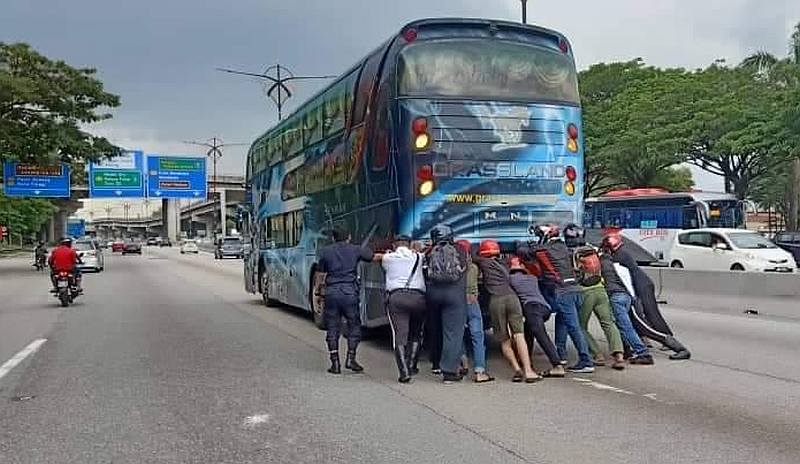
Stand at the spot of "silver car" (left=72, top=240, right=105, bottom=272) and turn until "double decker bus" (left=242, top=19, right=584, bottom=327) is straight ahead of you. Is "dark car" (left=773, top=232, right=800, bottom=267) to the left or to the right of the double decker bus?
left

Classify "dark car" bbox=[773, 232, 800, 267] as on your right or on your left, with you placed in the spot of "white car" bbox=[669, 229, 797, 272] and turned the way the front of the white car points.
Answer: on your left

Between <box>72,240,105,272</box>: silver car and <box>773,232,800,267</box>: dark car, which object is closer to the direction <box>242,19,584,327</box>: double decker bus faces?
the silver car

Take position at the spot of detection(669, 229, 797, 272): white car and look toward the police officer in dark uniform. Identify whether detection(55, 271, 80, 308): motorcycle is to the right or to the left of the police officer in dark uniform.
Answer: right

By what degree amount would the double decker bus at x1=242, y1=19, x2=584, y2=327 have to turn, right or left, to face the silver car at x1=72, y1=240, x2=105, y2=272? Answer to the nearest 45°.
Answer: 0° — it already faces it

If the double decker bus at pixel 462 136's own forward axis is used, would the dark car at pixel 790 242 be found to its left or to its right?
on its right

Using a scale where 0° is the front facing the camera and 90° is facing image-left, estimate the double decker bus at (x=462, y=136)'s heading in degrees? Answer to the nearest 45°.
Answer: approximately 135°
